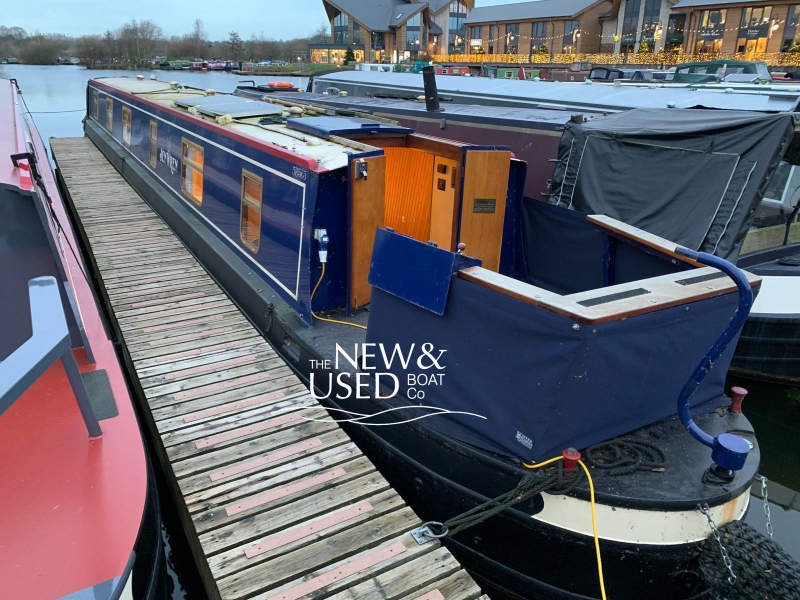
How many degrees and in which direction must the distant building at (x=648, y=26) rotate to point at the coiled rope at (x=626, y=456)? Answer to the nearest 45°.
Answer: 0° — it already faces it

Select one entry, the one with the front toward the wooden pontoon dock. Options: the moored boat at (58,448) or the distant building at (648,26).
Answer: the distant building

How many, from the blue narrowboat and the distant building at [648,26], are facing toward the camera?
1

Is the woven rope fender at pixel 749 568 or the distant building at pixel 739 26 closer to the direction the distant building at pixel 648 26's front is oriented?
the woven rope fender

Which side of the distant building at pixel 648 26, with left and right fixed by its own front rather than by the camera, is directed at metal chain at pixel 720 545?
front

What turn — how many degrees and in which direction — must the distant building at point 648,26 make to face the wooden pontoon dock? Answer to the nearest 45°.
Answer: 0° — it already faces it

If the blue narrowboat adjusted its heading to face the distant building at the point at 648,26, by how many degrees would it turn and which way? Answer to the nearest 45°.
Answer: approximately 45° to its right

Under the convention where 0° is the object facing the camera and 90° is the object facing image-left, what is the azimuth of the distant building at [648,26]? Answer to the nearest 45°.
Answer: approximately 0°

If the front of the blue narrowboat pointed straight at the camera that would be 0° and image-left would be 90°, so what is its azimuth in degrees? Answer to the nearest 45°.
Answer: approximately 135°
